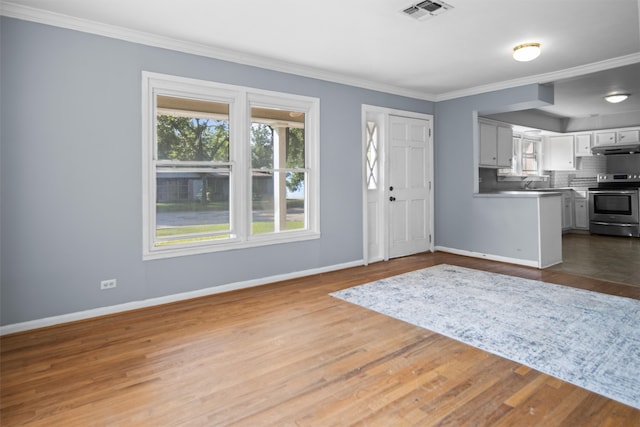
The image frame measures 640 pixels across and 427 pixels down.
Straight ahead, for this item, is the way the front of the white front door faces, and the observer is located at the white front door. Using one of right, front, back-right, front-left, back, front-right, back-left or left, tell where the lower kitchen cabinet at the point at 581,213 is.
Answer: left

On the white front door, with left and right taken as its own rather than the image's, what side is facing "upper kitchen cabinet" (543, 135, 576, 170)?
left

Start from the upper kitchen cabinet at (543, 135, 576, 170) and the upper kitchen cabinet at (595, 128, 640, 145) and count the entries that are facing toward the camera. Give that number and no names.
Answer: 2

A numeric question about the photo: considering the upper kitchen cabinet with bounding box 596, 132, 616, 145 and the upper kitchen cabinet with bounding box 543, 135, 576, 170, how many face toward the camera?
2

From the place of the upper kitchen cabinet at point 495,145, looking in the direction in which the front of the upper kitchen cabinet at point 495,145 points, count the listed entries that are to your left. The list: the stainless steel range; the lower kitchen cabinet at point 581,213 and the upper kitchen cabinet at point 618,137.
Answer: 3

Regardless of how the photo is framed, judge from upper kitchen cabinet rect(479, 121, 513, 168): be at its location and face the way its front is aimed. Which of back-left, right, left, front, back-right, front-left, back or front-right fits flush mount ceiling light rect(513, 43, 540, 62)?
front-right

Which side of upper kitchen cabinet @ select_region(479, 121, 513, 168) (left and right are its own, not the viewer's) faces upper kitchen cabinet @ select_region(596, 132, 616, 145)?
left

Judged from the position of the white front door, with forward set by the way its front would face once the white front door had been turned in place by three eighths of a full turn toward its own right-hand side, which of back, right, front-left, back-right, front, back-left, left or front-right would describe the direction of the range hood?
back-right

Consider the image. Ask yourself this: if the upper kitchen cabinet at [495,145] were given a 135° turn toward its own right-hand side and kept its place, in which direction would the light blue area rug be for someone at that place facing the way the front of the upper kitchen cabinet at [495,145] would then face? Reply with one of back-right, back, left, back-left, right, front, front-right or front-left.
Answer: left

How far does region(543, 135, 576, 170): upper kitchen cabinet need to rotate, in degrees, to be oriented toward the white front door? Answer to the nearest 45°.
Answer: approximately 45° to its right

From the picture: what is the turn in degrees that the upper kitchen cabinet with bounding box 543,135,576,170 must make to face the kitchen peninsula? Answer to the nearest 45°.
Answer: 0° — it already faces it
